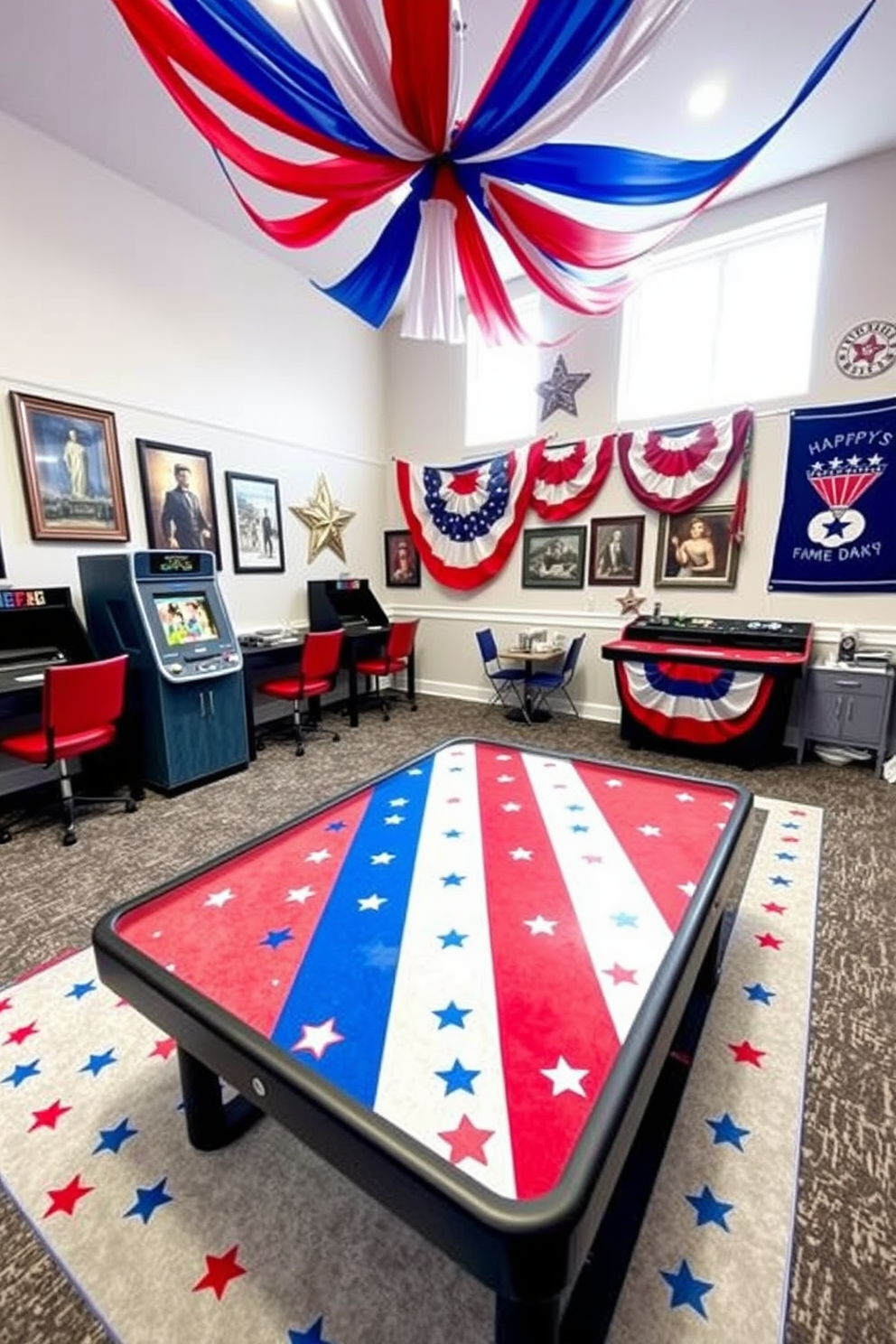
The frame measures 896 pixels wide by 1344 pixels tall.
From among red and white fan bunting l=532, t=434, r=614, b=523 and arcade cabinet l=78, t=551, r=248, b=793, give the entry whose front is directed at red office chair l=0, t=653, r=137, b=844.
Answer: the red and white fan bunting

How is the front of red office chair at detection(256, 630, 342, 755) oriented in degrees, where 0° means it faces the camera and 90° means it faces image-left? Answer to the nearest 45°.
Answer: approximately 135°

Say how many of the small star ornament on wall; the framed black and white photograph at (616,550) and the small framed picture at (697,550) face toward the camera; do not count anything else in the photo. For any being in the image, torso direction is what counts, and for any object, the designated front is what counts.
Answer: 3

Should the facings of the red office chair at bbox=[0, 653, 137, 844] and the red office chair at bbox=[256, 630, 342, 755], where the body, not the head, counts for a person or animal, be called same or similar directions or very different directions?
same or similar directions

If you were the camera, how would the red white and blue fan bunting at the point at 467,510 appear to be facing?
facing the viewer and to the left of the viewer

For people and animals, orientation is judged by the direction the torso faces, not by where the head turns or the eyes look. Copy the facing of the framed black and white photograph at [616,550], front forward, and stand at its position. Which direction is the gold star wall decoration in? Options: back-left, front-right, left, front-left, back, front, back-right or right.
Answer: right

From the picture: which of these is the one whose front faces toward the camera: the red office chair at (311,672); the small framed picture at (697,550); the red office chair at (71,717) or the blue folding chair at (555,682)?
the small framed picture

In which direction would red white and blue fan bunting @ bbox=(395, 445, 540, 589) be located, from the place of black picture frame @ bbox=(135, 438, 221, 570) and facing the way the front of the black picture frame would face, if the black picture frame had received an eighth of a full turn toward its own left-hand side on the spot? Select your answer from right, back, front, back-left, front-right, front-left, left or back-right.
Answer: front

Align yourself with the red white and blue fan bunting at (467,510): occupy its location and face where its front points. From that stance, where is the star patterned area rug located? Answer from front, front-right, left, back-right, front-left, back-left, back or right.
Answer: front-left

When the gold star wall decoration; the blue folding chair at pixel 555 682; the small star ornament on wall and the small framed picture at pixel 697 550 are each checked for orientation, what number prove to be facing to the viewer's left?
1

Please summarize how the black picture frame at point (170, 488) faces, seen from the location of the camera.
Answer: facing the viewer and to the right of the viewer

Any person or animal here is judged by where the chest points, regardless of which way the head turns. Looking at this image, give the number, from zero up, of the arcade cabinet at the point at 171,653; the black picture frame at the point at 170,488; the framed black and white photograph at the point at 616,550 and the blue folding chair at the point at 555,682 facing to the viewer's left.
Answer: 1

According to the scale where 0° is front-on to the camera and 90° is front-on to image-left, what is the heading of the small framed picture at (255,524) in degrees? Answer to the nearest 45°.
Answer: approximately 315°

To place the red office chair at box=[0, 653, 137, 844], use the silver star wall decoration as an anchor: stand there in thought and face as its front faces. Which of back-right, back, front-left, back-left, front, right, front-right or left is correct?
front

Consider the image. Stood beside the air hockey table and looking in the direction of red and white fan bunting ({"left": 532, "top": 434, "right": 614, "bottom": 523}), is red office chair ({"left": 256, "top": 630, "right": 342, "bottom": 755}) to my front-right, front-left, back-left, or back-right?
front-left

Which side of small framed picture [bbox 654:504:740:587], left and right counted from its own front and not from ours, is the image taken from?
front

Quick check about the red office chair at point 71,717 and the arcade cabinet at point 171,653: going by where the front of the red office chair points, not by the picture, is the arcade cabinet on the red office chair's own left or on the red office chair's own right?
on the red office chair's own right

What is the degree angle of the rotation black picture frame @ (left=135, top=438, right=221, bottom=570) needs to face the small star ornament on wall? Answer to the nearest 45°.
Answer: approximately 45° to its left

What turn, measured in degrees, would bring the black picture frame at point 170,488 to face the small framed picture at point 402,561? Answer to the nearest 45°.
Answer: approximately 90° to its left

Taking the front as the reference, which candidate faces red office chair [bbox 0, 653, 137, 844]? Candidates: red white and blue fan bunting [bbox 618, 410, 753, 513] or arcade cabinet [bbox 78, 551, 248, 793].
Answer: the red white and blue fan bunting

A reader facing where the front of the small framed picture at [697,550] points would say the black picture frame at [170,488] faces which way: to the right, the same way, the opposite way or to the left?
to the left

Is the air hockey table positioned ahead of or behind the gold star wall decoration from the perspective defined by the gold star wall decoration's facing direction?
ahead

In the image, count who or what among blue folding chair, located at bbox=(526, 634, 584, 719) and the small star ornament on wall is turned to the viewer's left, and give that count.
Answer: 1
